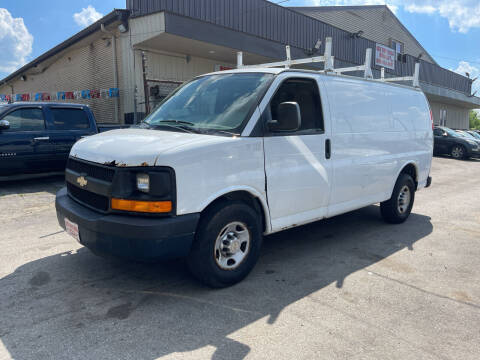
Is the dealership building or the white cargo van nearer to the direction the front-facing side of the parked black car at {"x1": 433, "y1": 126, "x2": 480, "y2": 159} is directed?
the white cargo van

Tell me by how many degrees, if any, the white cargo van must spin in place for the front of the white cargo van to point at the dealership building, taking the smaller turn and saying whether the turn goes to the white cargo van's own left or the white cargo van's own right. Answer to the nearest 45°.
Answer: approximately 135° to the white cargo van's own right

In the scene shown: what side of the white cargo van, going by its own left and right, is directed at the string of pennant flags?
right

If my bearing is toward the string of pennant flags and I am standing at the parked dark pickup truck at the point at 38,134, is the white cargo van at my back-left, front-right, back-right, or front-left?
back-right

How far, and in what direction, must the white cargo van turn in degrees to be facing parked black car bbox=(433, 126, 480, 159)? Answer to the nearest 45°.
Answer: approximately 180°
